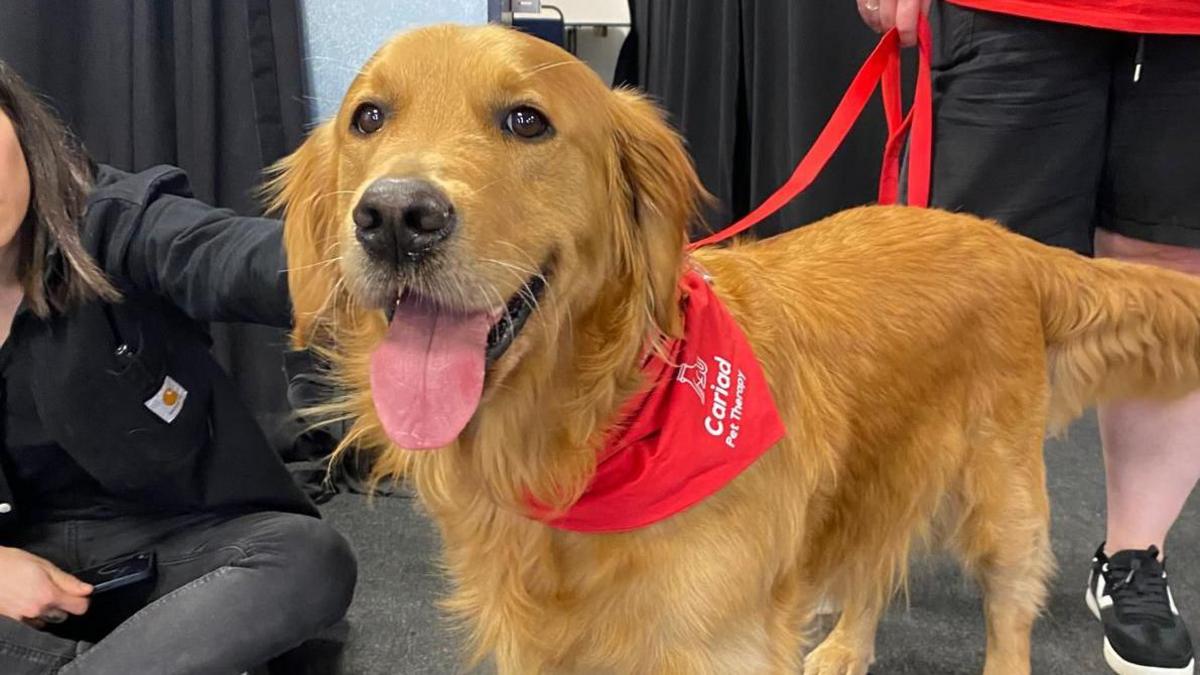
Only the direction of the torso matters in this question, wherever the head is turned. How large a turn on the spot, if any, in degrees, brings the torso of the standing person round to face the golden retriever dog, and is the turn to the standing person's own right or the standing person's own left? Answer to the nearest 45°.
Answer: approximately 45° to the standing person's own right

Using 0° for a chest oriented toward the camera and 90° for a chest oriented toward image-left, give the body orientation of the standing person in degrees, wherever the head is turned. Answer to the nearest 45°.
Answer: approximately 0°

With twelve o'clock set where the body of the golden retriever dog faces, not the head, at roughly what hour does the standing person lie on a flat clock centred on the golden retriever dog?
The standing person is roughly at 6 o'clock from the golden retriever dog.
